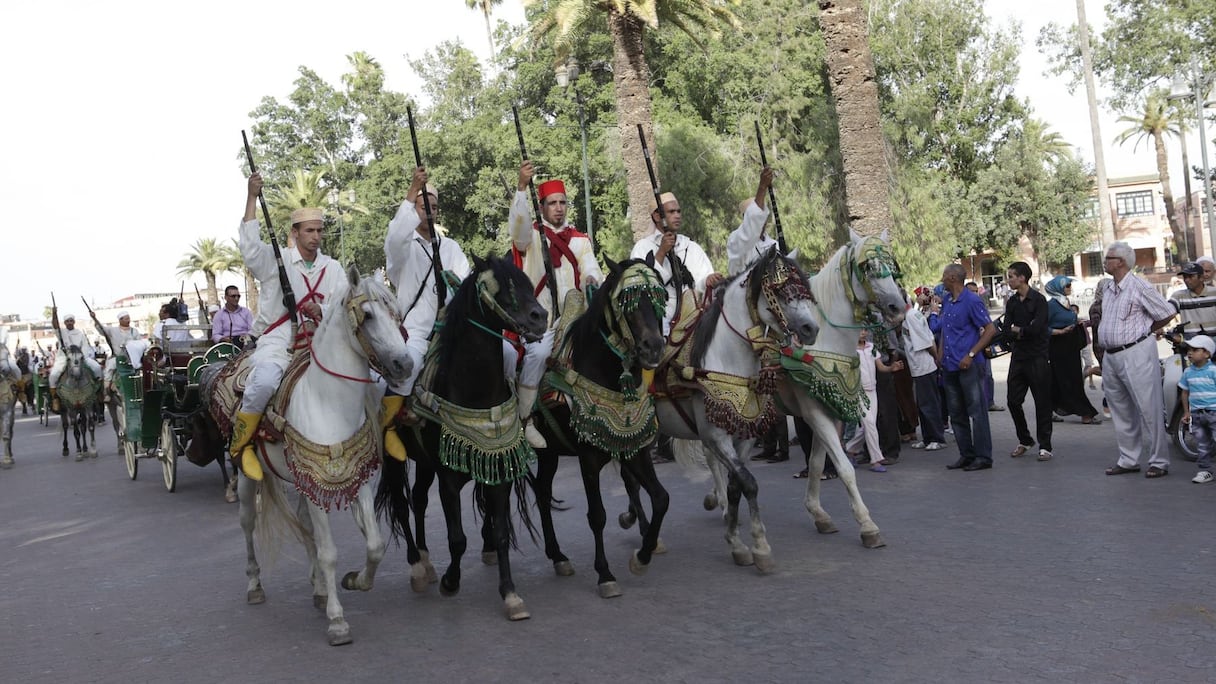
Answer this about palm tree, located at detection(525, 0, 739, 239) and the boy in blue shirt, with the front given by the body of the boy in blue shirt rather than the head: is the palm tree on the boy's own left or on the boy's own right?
on the boy's own right

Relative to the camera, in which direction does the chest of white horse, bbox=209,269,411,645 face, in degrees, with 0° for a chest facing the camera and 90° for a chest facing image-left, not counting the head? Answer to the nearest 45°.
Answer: approximately 315°

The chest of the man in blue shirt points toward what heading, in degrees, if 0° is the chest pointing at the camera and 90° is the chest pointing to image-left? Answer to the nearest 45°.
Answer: approximately 45°

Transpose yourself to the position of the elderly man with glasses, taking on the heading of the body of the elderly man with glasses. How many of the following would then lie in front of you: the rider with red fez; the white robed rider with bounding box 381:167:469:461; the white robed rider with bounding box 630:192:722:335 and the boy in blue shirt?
3

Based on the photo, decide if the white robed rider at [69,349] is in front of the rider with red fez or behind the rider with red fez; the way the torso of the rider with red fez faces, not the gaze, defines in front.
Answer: behind

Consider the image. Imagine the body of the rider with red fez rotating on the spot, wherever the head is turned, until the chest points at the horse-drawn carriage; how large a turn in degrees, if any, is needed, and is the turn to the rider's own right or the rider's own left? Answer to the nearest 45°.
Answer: approximately 135° to the rider's own right

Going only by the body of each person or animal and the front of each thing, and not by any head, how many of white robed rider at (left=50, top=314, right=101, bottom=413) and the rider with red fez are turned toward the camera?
2

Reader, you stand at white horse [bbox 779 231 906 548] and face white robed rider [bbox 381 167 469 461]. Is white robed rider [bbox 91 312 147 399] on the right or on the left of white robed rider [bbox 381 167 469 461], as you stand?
right

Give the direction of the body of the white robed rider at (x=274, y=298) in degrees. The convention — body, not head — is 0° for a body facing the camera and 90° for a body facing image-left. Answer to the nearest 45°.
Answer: approximately 315°

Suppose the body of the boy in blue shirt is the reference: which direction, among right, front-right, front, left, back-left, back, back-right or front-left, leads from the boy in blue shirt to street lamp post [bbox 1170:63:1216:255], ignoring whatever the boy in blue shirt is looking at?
back-right

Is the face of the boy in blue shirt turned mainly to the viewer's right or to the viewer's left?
to the viewer's left

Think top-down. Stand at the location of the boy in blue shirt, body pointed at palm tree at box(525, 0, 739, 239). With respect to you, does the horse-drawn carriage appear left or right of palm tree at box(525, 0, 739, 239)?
left

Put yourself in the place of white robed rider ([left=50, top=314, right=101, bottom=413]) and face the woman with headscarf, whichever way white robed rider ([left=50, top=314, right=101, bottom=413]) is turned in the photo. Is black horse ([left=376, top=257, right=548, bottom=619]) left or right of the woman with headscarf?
right
